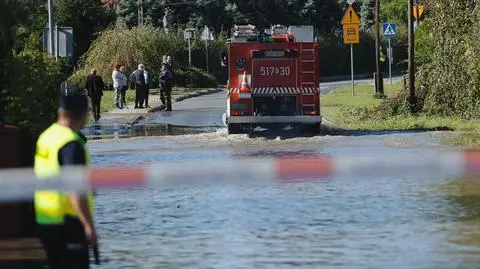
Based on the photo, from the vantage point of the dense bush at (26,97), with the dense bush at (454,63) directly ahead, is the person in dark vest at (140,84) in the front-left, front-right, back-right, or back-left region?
front-left

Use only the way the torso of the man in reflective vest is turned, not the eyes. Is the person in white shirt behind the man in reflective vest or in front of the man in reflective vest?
in front

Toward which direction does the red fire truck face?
away from the camera

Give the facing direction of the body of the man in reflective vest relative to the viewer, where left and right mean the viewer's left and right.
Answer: facing away from the viewer and to the right of the viewer

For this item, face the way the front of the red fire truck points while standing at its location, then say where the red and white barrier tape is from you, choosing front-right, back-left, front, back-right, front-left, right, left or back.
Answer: back

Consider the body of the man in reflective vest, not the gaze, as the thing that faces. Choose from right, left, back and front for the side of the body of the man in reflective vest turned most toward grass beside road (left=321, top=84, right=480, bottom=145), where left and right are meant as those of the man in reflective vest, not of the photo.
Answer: front

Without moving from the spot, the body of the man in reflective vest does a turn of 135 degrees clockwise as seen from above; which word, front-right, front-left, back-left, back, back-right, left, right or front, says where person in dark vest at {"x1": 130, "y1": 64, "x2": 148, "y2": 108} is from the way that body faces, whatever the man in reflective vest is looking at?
back

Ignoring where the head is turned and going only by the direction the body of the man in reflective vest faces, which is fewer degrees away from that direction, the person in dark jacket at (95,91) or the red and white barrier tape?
the person in dark jacket

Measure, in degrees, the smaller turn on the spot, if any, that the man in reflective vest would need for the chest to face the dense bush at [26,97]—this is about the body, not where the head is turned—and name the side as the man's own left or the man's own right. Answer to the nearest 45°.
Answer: approximately 45° to the man's own left

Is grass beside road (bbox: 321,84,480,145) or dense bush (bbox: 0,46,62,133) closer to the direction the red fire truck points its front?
the grass beside road

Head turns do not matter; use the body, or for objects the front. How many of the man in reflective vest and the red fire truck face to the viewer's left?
0
